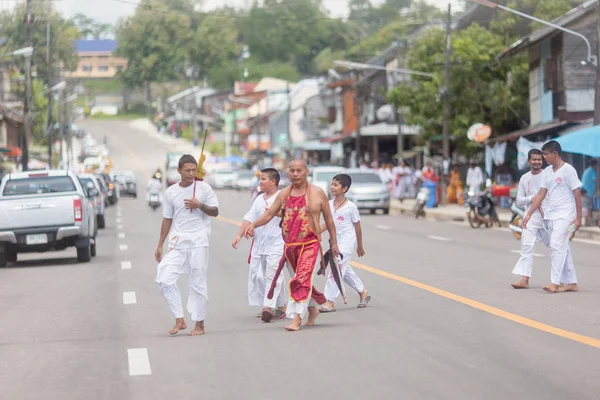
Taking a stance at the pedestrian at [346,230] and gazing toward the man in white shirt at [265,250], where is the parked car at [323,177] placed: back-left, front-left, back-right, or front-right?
back-right

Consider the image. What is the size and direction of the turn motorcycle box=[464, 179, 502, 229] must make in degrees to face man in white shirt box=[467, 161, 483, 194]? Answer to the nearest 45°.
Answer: approximately 135° to its right

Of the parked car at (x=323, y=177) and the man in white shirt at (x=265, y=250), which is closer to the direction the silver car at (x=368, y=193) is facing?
the man in white shirt

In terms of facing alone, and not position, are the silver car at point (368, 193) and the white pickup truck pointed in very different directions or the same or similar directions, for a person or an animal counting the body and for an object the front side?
very different directions

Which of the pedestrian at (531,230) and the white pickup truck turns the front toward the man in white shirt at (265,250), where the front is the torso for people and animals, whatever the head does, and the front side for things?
the pedestrian

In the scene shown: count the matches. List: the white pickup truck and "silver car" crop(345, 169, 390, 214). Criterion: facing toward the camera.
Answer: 1

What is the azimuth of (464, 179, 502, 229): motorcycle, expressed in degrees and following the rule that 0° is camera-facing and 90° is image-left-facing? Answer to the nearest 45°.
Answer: approximately 45°

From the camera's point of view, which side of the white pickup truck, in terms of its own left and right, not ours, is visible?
back

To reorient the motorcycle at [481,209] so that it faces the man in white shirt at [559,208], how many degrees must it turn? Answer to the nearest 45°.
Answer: approximately 45° to its left

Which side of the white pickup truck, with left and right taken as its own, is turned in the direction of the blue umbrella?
right
